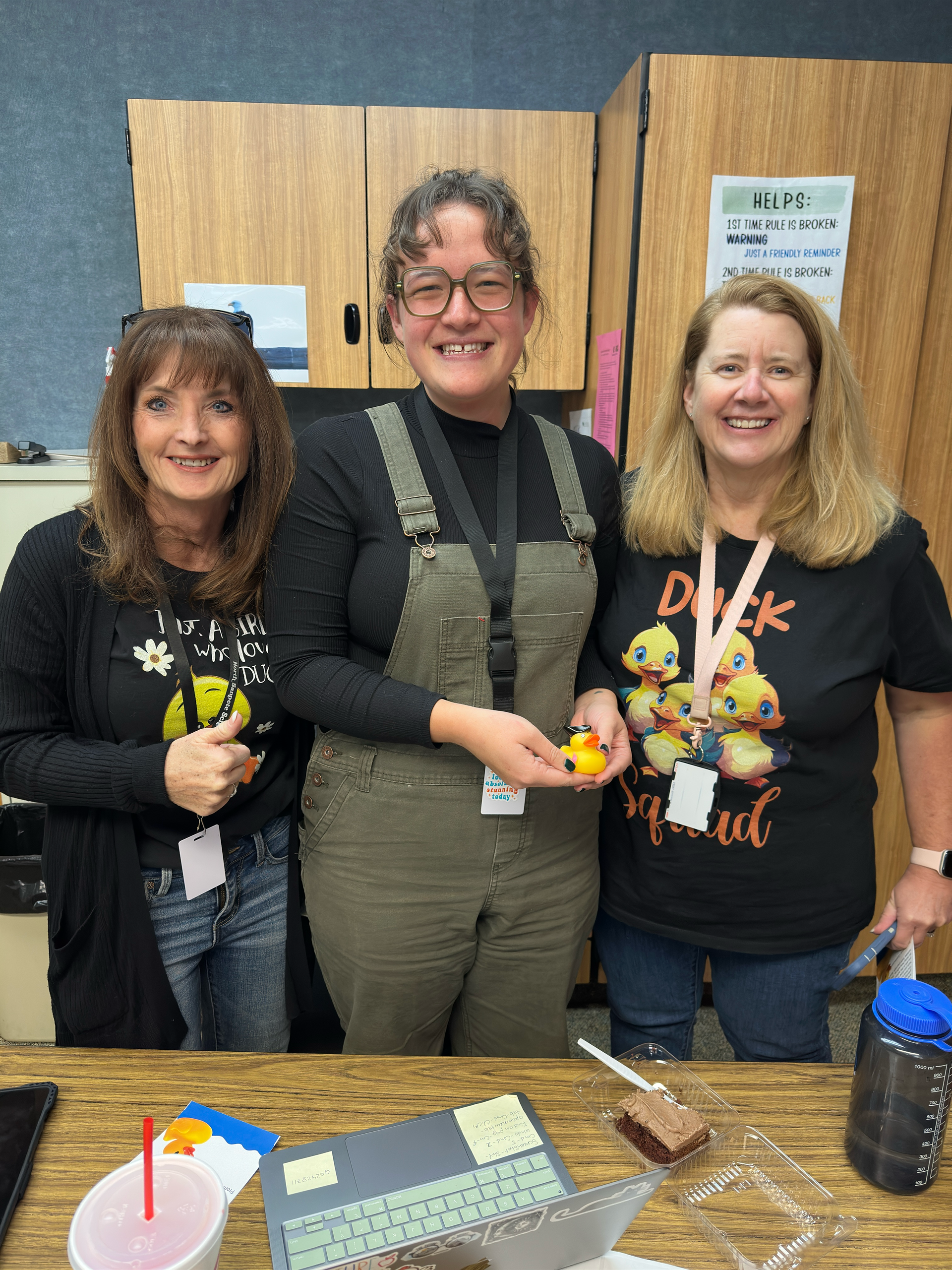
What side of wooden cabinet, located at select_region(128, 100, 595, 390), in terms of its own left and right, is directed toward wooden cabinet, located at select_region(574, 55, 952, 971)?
left

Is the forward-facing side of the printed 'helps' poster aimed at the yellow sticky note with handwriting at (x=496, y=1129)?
yes

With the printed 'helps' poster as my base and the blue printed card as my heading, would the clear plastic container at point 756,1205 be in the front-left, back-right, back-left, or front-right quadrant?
front-left

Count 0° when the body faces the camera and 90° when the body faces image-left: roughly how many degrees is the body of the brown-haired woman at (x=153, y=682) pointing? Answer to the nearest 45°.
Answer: approximately 315°

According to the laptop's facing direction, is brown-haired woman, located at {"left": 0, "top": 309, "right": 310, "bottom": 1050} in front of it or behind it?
in front

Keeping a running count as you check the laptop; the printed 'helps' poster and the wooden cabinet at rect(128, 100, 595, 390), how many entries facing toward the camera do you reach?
2

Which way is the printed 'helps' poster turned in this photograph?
toward the camera

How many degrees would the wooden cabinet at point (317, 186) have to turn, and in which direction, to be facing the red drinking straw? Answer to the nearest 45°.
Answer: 0° — it already faces it

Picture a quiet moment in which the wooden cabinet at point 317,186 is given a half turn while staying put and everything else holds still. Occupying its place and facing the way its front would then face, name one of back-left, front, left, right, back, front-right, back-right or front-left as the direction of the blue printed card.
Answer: back

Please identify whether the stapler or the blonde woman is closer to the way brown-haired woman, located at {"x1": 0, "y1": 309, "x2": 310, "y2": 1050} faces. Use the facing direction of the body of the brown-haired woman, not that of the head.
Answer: the blonde woman

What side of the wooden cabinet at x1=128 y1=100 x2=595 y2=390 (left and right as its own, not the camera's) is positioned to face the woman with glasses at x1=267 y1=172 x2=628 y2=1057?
front

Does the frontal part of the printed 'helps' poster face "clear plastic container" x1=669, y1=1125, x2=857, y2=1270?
yes

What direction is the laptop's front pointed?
away from the camera

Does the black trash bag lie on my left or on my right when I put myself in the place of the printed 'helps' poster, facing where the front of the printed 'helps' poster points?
on my right

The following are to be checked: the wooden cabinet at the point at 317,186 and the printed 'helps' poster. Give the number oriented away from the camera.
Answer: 0
